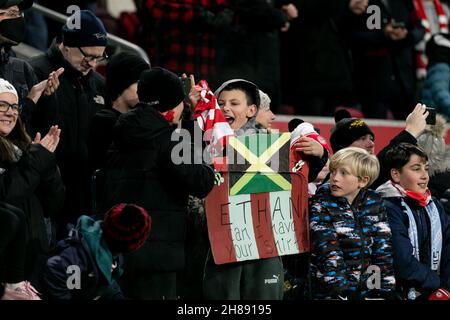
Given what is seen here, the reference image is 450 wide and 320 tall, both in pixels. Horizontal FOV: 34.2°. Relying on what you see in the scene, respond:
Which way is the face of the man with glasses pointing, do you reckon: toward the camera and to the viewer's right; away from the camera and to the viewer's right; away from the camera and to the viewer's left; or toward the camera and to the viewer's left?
toward the camera and to the viewer's right

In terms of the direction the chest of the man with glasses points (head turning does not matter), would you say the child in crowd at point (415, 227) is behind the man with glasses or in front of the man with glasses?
in front

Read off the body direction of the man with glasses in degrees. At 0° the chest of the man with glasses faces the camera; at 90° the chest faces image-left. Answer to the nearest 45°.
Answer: approximately 315°

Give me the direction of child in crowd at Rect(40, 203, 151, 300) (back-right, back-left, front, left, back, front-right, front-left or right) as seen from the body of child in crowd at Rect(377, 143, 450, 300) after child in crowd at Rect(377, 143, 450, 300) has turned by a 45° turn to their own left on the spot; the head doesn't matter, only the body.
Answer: back-right
